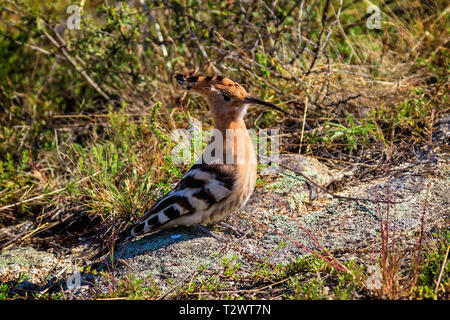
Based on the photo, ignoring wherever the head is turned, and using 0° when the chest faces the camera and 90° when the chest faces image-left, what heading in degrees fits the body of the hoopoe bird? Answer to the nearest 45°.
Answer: approximately 270°
